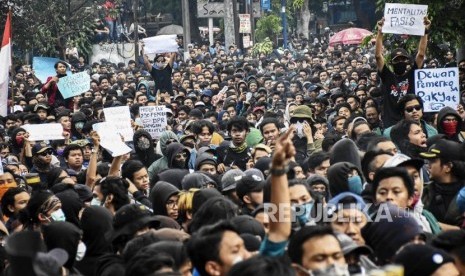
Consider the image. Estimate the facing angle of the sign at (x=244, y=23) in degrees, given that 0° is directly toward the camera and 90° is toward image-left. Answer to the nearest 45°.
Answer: approximately 0°

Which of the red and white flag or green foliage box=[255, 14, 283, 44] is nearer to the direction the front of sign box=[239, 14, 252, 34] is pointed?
the red and white flag

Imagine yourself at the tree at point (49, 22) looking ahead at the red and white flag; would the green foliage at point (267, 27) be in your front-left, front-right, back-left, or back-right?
back-left

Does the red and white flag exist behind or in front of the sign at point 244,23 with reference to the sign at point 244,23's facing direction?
in front
